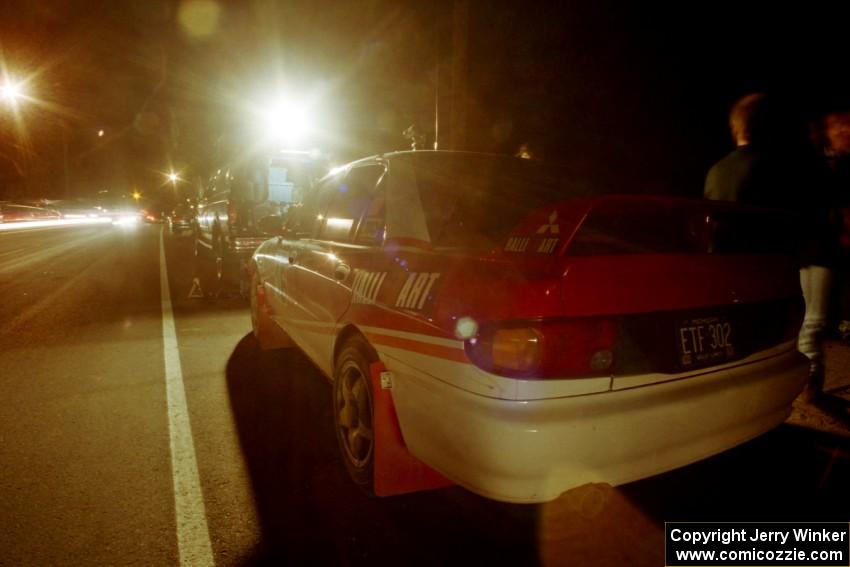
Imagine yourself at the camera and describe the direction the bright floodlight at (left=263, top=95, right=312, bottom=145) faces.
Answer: facing the viewer

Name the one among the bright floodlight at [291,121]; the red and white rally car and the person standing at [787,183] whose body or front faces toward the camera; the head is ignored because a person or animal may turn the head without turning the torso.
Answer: the bright floodlight

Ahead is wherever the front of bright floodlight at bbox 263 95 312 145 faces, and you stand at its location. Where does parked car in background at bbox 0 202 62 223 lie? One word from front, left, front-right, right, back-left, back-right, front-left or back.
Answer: back-right

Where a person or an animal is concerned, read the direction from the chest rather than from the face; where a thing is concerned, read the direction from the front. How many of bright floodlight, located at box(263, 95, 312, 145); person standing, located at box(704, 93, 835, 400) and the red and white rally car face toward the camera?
1

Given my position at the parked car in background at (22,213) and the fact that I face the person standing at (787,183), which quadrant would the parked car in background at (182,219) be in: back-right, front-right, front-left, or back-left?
front-left

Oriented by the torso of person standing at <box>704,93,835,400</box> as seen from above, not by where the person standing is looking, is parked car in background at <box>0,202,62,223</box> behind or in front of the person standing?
in front

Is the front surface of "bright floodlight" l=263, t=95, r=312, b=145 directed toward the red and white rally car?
yes

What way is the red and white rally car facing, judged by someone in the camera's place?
facing away from the viewer and to the left of the viewer

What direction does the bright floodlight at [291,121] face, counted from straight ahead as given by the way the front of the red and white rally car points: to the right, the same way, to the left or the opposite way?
the opposite way

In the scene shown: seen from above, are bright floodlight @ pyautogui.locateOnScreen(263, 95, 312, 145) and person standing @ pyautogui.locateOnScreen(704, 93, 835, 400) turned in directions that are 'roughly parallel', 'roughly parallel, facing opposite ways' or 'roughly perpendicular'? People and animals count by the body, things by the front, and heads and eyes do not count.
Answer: roughly parallel, facing opposite ways

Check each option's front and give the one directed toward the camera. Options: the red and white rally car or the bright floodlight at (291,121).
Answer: the bright floodlight

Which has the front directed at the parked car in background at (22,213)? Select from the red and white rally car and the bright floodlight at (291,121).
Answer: the red and white rally car

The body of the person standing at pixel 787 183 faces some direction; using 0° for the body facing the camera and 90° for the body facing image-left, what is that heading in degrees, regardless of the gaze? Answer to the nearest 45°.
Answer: approximately 135°

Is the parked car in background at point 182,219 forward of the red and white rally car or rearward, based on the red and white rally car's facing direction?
forward
